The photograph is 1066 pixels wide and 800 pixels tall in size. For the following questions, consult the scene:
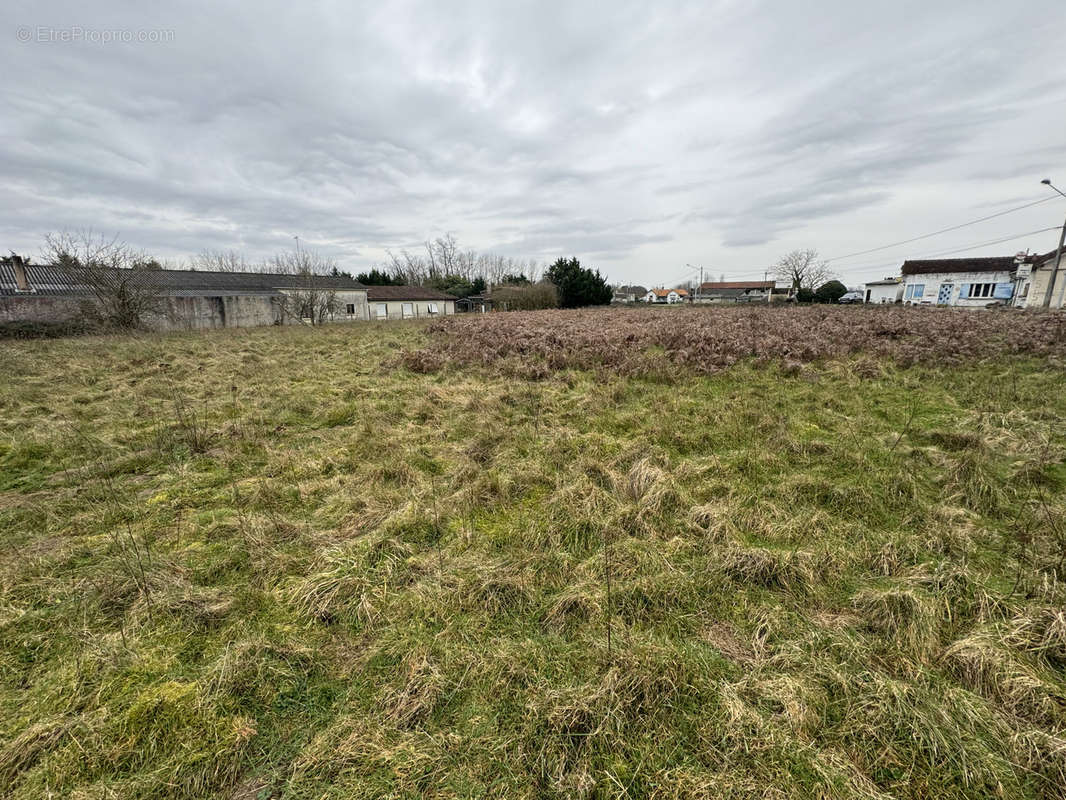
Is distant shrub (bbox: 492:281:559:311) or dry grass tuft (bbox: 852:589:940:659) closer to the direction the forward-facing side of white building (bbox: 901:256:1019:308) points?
the dry grass tuft

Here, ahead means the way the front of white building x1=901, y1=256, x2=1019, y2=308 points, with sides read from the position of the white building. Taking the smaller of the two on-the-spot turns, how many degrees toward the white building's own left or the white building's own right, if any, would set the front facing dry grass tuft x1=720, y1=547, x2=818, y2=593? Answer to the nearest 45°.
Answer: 0° — it already faces it

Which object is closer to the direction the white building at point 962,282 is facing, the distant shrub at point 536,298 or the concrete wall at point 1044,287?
the concrete wall

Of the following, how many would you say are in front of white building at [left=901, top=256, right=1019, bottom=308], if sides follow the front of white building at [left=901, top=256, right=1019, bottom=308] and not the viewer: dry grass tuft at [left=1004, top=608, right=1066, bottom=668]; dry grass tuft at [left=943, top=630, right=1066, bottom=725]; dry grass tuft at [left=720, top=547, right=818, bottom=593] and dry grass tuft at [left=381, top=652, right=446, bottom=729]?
4

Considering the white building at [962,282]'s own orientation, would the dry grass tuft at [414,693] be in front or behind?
in front

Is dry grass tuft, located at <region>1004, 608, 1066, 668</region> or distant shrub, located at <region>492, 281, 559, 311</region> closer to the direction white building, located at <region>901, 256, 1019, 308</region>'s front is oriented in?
the dry grass tuft

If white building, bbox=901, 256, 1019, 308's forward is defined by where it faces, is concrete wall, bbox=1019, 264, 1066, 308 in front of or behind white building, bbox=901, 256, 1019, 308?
in front

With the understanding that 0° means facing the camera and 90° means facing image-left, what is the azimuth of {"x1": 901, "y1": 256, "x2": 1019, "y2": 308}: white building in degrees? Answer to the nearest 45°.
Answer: approximately 0°

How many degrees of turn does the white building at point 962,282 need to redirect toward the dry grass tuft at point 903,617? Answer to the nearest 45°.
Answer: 0° — it already faces it

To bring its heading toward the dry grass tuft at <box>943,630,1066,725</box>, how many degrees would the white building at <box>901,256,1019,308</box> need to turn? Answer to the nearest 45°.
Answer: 0° — it already faces it
